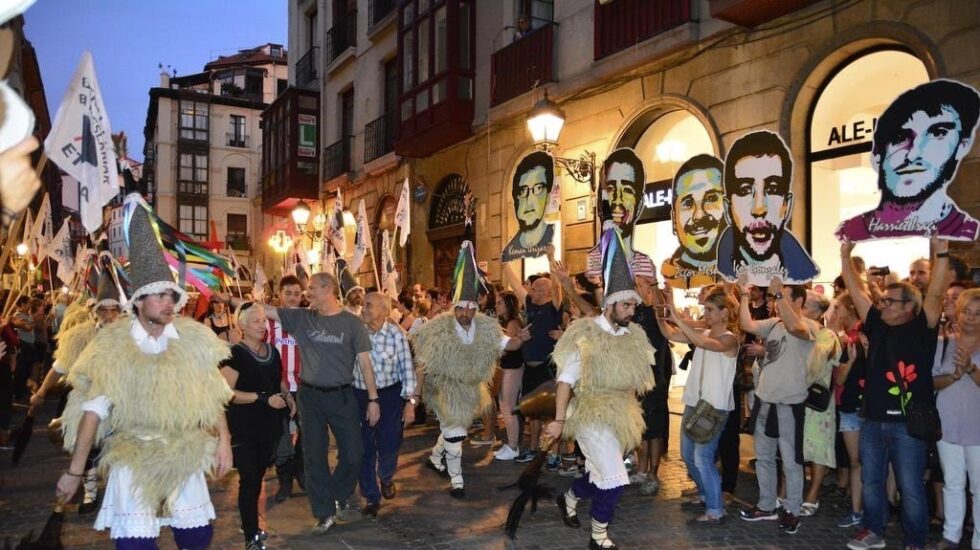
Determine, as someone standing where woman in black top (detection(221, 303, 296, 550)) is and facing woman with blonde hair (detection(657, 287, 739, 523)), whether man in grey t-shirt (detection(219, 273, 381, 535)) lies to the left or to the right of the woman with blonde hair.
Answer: left

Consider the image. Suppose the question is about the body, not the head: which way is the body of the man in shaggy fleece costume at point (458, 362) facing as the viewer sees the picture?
toward the camera

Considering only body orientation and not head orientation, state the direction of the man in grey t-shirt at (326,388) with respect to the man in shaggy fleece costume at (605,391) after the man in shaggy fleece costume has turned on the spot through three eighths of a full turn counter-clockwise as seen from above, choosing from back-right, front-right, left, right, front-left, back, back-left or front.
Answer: left

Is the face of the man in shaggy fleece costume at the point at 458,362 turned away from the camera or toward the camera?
toward the camera

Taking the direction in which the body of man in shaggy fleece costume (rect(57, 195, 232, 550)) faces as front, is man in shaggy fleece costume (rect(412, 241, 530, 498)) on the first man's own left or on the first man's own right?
on the first man's own left

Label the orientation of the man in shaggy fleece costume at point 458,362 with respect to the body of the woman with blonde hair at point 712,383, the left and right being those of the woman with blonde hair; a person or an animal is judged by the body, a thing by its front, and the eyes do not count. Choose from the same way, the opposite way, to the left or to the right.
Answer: to the left

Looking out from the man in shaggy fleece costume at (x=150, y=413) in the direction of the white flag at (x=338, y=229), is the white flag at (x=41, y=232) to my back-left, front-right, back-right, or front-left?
front-left

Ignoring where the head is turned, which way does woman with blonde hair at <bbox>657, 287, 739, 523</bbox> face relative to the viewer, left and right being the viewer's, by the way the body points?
facing to the left of the viewer

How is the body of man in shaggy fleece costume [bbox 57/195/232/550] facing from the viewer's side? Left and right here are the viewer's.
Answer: facing the viewer

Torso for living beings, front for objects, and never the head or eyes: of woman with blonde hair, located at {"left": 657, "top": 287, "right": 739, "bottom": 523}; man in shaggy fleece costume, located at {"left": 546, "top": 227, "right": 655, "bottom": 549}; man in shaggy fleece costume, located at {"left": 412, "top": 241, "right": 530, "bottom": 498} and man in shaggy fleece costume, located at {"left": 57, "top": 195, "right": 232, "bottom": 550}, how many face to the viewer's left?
1

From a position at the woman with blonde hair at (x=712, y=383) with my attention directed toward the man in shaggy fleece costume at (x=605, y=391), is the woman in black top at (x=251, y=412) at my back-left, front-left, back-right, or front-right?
front-right

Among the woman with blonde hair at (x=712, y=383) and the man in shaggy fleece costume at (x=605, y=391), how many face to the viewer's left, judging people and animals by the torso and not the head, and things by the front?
1
